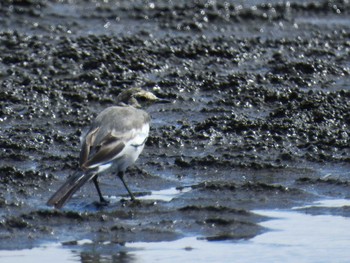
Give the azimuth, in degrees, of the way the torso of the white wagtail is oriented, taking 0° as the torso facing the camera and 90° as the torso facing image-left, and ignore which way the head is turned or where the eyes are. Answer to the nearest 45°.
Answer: approximately 225°
